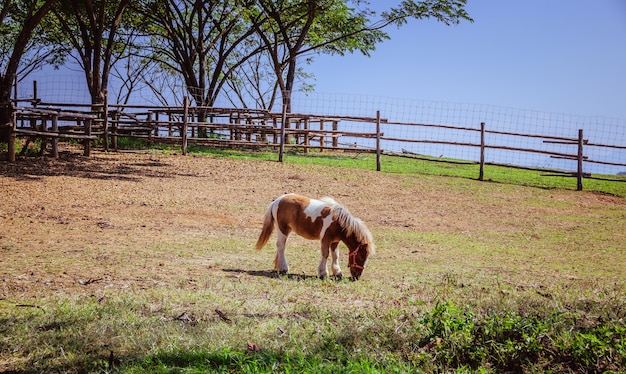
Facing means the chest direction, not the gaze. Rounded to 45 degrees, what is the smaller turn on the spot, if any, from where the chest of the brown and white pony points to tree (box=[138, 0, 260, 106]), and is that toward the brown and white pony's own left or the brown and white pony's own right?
approximately 90° to the brown and white pony's own left

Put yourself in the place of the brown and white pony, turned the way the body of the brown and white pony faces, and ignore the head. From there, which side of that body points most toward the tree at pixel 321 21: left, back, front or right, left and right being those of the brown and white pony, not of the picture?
left

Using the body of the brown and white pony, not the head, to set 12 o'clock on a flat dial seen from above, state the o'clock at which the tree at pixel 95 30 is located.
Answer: The tree is roughly at 8 o'clock from the brown and white pony.

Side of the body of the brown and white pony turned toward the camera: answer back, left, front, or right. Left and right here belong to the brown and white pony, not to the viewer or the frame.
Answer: right
